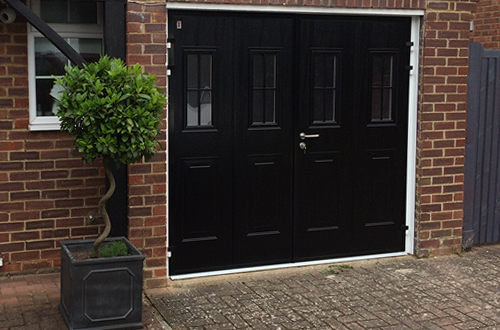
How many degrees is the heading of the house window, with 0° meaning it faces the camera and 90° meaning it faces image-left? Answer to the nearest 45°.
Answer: approximately 0°

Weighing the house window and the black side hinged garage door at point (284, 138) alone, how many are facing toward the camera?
2

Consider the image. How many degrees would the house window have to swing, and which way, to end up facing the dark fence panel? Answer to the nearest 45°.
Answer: approximately 90° to its left

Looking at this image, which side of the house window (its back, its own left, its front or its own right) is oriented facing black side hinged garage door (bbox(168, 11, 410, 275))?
left

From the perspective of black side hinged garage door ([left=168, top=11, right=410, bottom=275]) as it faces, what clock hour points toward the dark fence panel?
The dark fence panel is roughly at 8 o'clock from the black side hinged garage door.

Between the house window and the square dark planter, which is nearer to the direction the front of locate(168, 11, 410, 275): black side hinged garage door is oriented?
the square dark planter

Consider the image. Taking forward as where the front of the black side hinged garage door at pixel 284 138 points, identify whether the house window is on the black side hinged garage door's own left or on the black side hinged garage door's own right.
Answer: on the black side hinged garage door's own right
